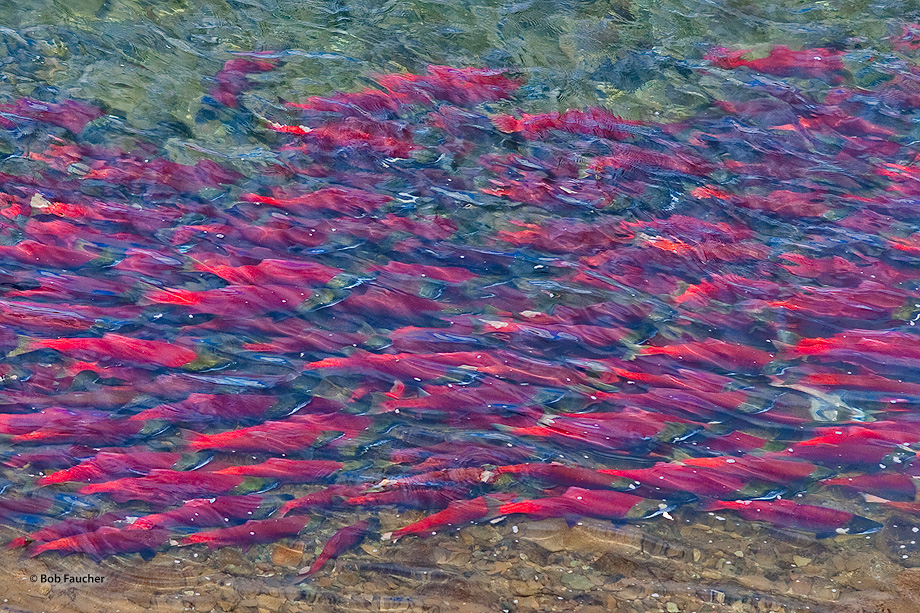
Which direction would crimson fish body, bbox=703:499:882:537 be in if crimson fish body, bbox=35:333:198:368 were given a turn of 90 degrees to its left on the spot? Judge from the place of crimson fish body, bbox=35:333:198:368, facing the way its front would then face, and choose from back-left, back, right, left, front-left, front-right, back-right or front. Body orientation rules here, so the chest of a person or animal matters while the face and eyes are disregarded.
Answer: back-right

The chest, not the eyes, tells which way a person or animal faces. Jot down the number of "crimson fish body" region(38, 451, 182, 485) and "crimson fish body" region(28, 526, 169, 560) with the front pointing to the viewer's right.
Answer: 2

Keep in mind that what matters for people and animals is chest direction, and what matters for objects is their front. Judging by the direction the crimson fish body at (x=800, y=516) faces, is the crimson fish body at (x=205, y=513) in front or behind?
behind

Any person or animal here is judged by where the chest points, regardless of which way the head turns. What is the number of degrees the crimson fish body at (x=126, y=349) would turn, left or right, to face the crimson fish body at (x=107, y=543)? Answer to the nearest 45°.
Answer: approximately 90° to its right

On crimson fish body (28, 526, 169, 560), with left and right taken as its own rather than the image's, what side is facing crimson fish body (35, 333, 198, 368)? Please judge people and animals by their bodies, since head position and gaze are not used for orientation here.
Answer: left

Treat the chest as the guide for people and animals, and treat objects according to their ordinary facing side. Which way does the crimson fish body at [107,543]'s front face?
to the viewer's right

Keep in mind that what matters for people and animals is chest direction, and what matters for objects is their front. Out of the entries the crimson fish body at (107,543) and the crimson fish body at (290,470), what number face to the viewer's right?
2

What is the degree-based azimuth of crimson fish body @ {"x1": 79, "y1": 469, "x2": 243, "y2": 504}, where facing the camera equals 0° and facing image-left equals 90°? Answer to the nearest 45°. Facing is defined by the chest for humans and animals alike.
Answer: approximately 270°

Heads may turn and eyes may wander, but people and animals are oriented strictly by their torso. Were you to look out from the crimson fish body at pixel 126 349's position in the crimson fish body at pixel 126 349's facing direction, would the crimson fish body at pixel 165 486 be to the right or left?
on its right

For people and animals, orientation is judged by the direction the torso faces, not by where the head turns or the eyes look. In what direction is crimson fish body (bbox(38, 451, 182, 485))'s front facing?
to the viewer's right

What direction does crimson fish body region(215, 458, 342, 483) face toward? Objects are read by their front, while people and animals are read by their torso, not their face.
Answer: to the viewer's right

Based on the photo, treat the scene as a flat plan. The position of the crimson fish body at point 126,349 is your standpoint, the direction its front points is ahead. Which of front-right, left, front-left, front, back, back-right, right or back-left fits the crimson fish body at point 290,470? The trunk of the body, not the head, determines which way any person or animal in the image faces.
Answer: front-right

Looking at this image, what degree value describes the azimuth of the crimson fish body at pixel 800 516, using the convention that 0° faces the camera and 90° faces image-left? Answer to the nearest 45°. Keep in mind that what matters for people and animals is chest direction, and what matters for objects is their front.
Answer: approximately 270°

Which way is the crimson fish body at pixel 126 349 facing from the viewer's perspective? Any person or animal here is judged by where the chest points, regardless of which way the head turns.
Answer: to the viewer's right
